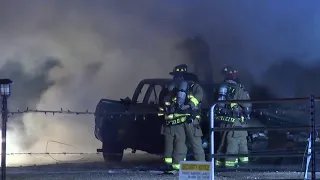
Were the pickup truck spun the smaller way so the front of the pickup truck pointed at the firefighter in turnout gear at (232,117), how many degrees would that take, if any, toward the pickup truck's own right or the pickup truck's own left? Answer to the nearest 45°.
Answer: approximately 135° to the pickup truck's own left

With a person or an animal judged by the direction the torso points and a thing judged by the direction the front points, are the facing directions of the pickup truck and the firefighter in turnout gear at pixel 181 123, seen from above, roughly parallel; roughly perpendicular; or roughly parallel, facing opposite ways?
roughly perpendicular

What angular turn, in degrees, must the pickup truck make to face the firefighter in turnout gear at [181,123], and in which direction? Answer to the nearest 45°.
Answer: approximately 135° to its left

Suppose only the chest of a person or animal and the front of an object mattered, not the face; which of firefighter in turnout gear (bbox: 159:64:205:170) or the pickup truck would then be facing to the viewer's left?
the pickup truck

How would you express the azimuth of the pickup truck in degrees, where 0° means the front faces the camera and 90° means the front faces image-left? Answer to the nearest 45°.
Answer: approximately 90°
